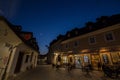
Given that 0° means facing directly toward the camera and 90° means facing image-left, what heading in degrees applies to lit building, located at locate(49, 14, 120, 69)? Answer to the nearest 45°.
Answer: approximately 45°
